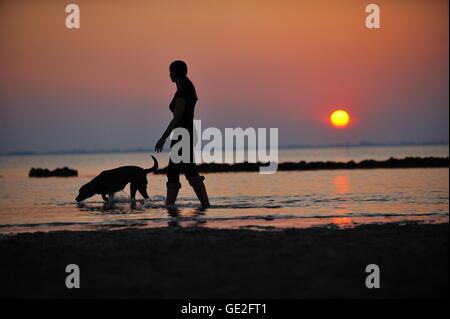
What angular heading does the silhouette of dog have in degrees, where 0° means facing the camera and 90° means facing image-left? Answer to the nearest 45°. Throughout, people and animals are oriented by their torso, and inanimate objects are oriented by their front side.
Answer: approximately 90°

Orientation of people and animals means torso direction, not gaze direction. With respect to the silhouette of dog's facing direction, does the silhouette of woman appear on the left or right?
on its left

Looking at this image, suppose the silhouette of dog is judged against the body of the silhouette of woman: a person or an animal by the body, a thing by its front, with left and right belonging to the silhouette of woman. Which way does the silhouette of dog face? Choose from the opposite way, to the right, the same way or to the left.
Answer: the same way

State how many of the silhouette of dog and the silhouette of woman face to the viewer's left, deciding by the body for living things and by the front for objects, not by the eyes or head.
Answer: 2

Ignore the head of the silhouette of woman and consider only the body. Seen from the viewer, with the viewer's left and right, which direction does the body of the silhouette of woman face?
facing to the left of the viewer

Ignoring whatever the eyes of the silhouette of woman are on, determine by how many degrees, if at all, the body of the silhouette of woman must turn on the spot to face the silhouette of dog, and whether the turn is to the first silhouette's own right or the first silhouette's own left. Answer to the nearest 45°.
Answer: approximately 45° to the first silhouette's own right
